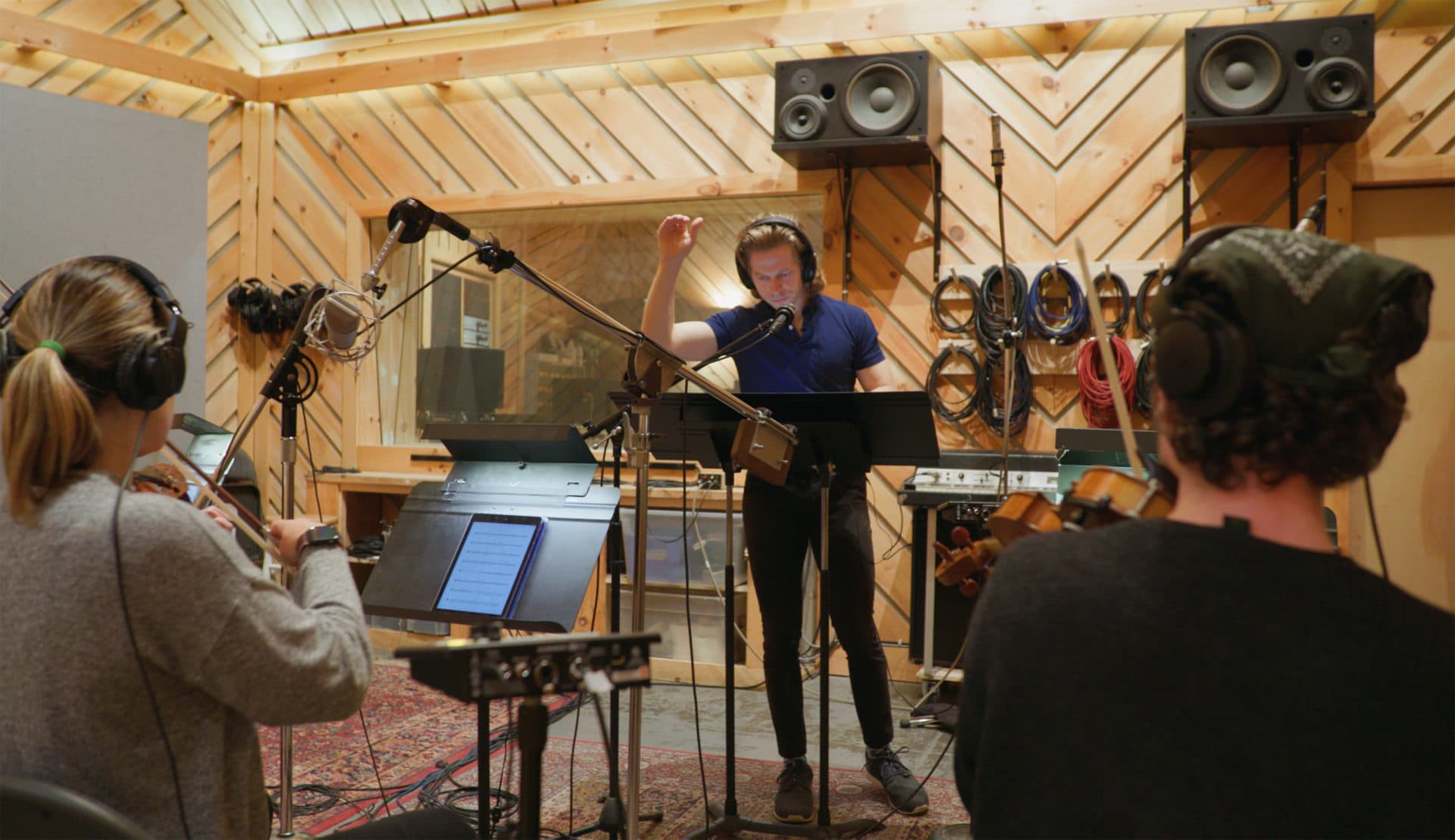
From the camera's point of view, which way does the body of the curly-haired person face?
away from the camera

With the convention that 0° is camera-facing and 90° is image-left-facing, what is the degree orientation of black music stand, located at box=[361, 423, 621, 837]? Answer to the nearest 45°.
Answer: approximately 45°

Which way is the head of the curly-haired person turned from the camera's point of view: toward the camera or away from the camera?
away from the camera

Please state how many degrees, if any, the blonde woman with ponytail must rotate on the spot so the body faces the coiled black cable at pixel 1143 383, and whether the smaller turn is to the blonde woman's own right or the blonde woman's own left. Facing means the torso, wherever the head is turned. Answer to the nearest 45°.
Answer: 0° — they already face it

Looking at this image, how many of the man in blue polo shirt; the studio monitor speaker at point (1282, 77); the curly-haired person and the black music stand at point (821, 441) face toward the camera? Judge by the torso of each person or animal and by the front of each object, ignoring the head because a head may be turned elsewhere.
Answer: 2

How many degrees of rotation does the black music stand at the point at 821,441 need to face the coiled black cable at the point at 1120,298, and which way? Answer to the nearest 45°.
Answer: approximately 45° to its right

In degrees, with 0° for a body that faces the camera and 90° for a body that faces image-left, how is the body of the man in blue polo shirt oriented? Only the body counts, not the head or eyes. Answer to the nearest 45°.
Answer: approximately 0°

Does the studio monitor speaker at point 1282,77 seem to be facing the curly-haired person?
yes

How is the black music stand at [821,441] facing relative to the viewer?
away from the camera

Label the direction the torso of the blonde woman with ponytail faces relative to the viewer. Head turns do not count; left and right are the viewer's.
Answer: facing away from the viewer and to the right of the viewer
